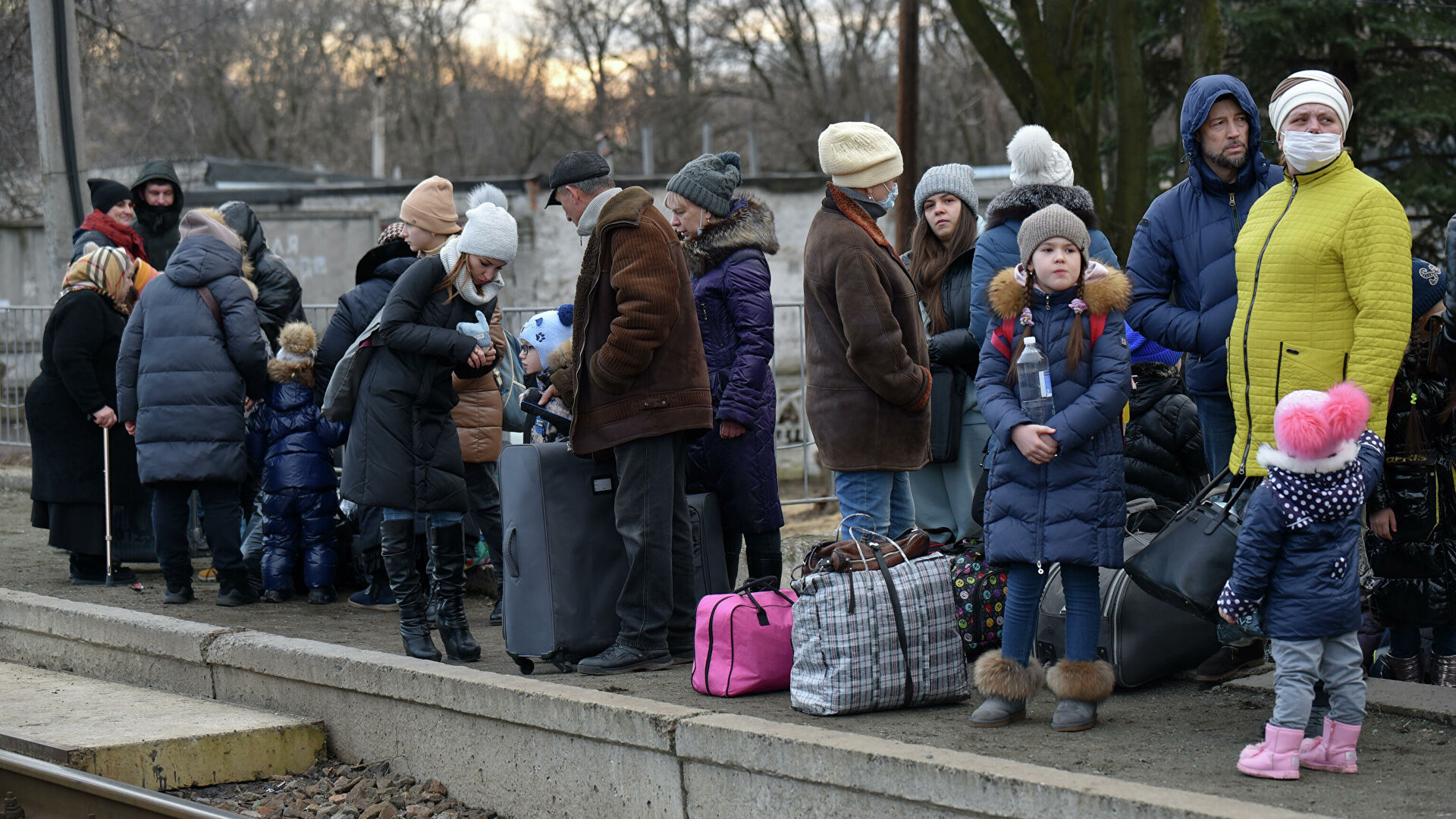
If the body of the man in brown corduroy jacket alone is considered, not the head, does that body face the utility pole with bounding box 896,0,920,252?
no

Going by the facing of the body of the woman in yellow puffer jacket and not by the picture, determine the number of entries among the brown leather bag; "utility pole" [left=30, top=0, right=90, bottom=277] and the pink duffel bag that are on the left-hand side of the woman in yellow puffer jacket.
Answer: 0

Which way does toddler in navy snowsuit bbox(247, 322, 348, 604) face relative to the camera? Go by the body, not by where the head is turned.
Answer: away from the camera

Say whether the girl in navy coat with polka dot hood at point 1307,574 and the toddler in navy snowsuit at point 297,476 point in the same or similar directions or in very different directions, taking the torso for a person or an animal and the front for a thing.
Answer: same or similar directions

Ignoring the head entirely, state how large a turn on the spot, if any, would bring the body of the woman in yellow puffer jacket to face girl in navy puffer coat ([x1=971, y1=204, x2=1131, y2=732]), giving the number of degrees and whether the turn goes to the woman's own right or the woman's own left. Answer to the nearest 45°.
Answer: approximately 45° to the woman's own right

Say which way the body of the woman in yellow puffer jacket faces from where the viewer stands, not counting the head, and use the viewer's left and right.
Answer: facing the viewer and to the left of the viewer

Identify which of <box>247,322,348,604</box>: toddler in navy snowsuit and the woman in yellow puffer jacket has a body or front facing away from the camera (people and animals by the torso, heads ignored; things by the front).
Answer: the toddler in navy snowsuit

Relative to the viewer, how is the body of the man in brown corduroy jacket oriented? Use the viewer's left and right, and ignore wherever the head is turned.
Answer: facing to the left of the viewer

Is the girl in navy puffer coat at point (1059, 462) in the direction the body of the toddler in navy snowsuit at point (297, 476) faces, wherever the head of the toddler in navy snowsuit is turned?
no

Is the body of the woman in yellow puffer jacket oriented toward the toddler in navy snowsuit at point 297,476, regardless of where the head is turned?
no

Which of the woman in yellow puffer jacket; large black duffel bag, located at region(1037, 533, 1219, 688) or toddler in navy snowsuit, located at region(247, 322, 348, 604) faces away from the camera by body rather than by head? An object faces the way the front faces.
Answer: the toddler in navy snowsuit

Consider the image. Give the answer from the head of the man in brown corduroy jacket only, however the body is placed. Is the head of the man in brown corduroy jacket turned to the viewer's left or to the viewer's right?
to the viewer's left
